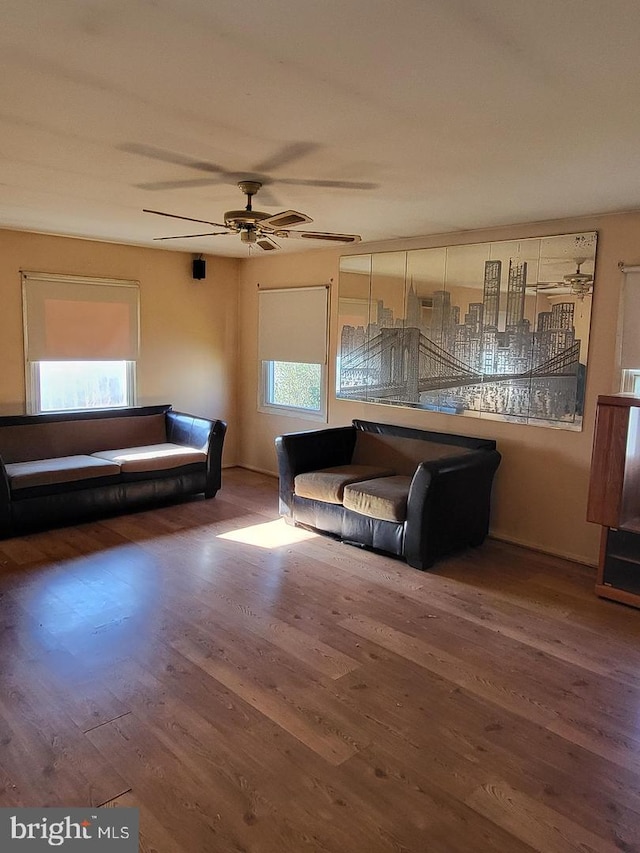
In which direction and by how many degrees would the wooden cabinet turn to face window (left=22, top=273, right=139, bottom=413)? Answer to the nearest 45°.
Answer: approximately 45° to its right

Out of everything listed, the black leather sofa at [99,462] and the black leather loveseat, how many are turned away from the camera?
0

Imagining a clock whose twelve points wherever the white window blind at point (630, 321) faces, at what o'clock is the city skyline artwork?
The city skyline artwork is roughly at 2 o'clock from the white window blind.

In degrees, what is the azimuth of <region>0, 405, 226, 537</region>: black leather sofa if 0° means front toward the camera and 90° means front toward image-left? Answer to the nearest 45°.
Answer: approximately 315°

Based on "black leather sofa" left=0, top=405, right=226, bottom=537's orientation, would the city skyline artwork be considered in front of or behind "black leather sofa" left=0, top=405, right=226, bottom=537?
in front

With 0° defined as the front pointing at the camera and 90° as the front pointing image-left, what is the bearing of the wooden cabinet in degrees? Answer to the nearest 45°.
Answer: approximately 45°

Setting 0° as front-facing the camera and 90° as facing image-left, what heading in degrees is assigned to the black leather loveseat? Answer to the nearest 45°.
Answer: approximately 45°

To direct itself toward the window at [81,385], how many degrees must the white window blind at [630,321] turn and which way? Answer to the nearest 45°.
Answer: approximately 45° to its right

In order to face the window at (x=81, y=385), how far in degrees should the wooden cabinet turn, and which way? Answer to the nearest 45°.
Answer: approximately 45° to its right
